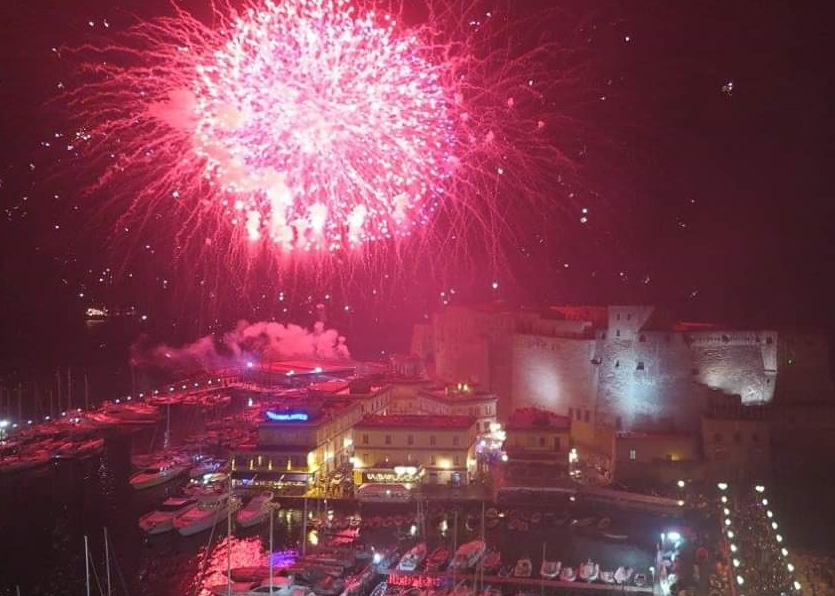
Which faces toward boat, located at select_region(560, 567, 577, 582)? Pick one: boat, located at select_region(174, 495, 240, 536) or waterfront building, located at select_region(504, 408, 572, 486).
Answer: the waterfront building

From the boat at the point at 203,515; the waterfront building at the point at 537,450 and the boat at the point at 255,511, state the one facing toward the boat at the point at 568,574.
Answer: the waterfront building

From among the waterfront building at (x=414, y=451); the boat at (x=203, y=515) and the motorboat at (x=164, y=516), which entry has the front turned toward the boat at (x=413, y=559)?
the waterfront building

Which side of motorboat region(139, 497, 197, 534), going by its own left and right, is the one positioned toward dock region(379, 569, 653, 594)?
left

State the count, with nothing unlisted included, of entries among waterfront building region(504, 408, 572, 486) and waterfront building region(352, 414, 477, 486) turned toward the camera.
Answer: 2

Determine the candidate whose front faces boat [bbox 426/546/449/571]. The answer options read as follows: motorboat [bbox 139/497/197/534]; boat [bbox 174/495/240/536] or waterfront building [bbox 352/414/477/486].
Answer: the waterfront building

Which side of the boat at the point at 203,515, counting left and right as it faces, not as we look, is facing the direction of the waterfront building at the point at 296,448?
back

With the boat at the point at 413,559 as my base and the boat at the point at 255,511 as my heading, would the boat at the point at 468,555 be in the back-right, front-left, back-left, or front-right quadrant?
back-right

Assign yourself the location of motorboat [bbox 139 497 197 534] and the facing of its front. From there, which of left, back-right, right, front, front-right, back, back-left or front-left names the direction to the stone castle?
back-left
